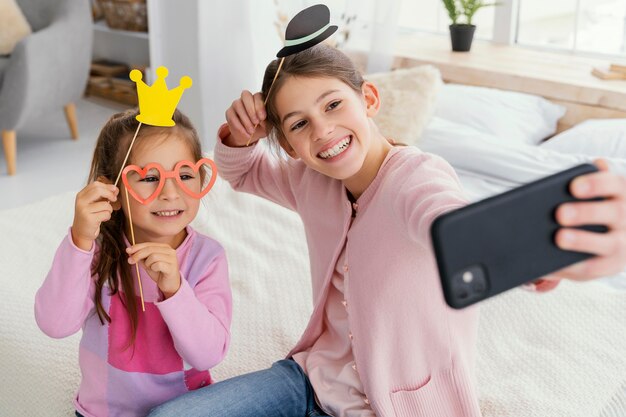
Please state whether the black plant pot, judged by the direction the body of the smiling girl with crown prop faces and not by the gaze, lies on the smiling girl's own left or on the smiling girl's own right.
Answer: on the smiling girl's own left

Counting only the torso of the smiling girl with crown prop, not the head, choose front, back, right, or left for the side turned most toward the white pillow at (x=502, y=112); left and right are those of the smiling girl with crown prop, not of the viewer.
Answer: left

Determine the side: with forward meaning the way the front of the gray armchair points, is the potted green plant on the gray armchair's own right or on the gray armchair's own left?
on the gray armchair's own left

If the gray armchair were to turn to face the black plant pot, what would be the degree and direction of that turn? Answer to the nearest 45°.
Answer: approximately 90° to its left

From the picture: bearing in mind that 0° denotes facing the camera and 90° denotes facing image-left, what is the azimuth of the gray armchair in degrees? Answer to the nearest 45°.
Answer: approximately 45°

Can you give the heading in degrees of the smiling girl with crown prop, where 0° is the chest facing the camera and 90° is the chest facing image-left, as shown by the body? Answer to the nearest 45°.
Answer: approximately 315°

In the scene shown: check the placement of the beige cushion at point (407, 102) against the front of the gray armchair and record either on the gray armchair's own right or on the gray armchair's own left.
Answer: on the gray armchair's own left

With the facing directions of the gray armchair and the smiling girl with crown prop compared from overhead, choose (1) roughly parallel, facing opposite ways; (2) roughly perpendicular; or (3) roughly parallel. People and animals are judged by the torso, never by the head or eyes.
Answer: roughly perpendicular

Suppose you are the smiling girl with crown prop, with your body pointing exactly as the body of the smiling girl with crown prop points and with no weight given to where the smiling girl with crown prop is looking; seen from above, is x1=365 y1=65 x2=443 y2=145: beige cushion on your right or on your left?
on your left

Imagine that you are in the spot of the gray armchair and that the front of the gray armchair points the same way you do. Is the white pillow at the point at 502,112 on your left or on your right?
on your left
